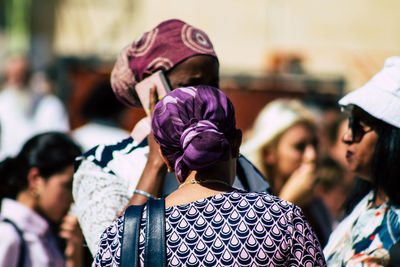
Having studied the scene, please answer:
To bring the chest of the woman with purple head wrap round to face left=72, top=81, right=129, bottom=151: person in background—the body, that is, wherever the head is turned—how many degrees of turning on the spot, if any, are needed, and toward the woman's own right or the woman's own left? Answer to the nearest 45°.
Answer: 0° — they already face them

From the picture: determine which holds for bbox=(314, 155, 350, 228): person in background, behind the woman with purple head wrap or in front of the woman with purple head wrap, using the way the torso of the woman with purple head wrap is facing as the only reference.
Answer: in front

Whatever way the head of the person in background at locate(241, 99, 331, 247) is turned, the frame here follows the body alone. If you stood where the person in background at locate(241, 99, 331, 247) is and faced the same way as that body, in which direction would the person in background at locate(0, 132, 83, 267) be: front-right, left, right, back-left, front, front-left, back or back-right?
right

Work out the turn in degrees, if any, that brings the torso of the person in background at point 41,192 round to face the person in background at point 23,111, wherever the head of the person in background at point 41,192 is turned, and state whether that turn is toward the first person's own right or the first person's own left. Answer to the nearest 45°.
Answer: approximately 90° to the first person's own left

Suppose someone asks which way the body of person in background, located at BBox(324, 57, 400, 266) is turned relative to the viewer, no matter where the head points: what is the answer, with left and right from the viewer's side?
facing to the left of the viewer

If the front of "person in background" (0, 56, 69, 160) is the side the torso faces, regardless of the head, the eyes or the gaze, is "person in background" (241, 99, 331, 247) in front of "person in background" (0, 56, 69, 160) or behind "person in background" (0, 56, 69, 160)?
in front

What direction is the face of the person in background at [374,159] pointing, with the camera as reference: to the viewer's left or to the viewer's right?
to the viewer's left

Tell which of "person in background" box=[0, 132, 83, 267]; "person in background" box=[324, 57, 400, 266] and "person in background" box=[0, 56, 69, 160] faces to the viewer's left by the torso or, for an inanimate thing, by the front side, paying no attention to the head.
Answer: "person in background" box=[324, 57, 400, 266]
